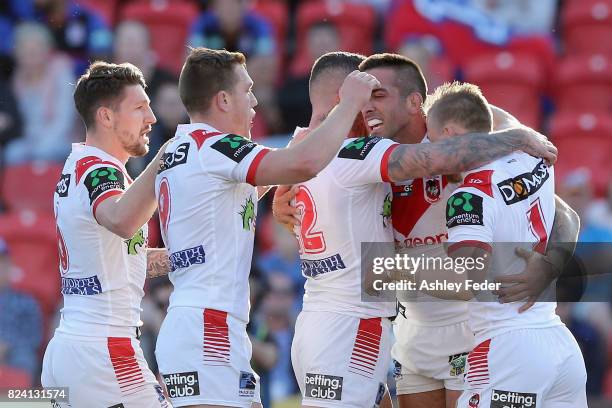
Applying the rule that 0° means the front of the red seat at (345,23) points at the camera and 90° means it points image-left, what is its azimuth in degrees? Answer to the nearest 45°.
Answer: approximately 0°

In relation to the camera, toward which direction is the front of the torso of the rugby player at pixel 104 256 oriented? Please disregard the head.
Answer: to the viewer's right

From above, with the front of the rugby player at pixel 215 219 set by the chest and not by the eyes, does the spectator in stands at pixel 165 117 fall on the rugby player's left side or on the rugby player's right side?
on the rugby player's left side

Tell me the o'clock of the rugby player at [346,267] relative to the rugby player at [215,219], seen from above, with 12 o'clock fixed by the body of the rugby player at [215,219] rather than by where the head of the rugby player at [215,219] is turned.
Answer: the rugby player at [346,267] is roughly at 11 o'clock from the rugby player at [215,219].

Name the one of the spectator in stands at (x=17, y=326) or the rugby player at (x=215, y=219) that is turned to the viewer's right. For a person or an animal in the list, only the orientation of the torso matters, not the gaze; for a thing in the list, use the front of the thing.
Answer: the rugby player

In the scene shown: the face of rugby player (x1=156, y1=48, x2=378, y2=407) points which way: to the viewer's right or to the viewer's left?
to the viewer's right

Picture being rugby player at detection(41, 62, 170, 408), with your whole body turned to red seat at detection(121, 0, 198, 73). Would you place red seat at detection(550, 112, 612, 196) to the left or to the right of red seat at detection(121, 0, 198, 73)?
right

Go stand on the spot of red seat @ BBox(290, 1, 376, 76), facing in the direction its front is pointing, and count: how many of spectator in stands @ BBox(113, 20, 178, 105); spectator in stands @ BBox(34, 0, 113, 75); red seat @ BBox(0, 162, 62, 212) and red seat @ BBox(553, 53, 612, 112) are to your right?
3
